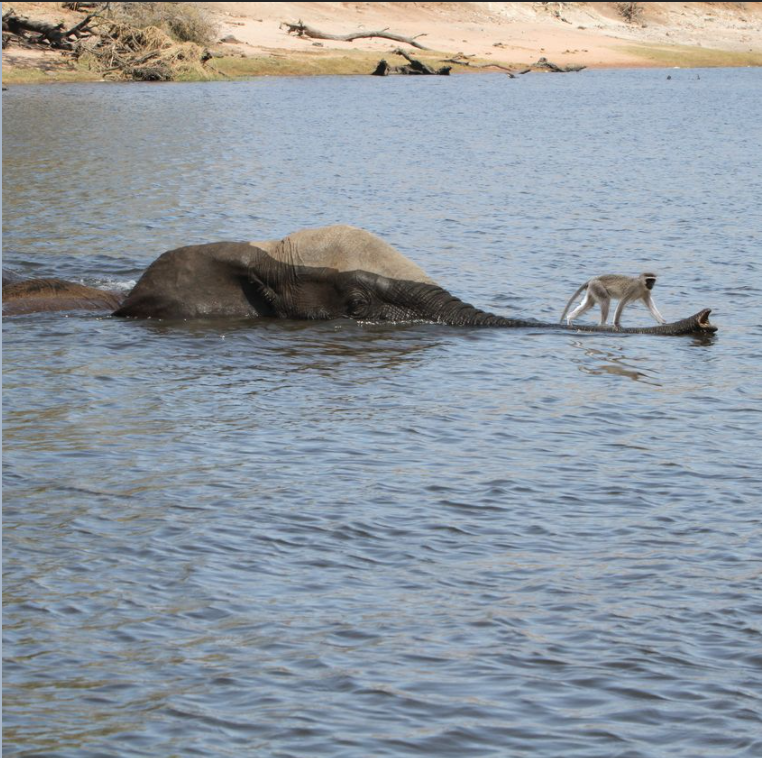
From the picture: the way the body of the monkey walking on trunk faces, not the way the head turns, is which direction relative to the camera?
to the viewer's right

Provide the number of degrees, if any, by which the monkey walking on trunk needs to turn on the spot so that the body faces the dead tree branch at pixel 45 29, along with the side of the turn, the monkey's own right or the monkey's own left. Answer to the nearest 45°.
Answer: approximately 135° to the monkey's own left

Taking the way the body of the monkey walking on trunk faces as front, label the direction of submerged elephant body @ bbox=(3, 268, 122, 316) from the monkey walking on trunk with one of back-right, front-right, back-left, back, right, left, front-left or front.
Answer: back

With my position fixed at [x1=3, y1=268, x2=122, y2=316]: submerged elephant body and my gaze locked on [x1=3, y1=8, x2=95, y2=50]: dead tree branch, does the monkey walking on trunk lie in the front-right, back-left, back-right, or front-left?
back-right

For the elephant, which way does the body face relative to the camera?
to the viewer's right
